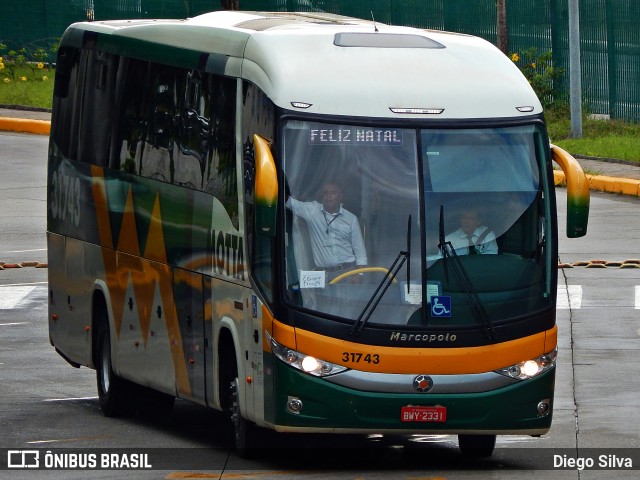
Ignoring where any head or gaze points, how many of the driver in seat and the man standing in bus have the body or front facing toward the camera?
2

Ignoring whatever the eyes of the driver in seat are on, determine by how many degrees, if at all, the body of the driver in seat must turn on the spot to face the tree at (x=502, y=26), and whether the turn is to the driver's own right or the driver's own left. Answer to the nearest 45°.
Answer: approximately 180°

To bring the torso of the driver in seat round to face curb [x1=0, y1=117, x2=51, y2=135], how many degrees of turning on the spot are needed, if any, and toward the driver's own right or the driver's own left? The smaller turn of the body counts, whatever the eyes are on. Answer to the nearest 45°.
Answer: approximately 180°

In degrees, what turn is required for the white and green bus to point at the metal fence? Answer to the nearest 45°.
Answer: approximately 180°

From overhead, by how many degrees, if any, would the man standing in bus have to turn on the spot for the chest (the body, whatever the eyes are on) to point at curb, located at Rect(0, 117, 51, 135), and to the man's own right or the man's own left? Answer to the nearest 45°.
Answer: approximately 180°
